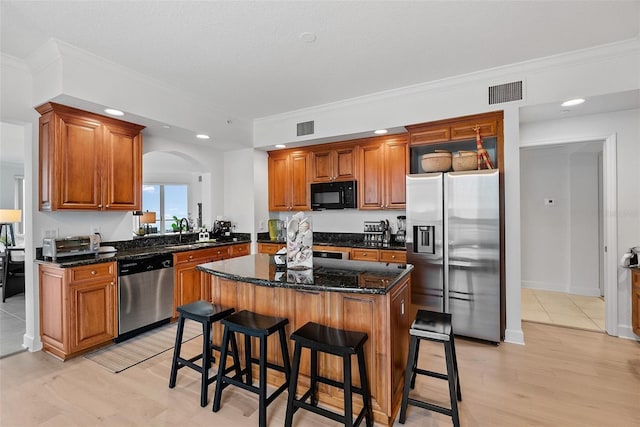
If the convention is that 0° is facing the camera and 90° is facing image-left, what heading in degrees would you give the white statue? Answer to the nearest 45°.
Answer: approximately 0°

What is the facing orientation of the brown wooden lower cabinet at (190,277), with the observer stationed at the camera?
facing the viewer and to the right of the viewer

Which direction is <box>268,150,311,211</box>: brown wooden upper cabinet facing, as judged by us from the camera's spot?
facing the viewer

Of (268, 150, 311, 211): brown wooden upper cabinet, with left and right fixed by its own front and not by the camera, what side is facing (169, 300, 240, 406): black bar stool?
front

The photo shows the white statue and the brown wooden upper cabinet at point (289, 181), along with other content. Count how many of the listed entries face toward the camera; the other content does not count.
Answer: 2

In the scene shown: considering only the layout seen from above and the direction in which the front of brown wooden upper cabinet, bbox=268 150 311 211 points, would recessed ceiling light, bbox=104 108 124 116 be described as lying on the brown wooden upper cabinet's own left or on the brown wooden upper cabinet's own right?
on the brown wooden upper cabinet's own right

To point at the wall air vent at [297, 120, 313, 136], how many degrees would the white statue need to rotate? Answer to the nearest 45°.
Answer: approximately 180°

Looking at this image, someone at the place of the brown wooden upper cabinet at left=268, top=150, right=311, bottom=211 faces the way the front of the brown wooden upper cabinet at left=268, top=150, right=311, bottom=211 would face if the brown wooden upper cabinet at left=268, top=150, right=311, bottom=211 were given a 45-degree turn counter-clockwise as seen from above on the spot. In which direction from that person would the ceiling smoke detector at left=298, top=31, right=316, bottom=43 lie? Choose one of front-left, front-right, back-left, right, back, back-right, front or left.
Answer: front-right

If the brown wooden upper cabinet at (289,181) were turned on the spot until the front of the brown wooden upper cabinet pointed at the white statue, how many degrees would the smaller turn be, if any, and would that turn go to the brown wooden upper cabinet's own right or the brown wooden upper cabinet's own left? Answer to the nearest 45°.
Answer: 0° — it already faces it

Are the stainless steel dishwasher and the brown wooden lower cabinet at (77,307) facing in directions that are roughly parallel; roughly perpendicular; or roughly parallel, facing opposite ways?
roughly parallel

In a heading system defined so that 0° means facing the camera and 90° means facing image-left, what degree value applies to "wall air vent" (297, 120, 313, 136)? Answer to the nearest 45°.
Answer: approximately 45°
